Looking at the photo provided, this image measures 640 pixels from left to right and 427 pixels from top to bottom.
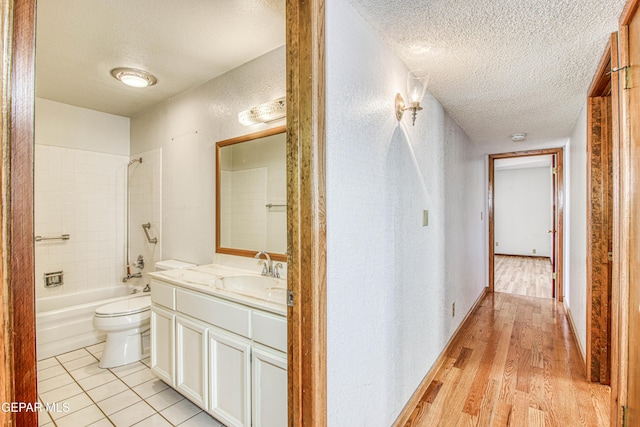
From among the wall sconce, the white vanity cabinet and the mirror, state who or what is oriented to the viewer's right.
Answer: the wall sconce

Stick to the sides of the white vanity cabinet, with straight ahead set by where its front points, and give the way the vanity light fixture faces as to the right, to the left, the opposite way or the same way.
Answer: the same way

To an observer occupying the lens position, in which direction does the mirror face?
facing the viewer and to the left of the viewer

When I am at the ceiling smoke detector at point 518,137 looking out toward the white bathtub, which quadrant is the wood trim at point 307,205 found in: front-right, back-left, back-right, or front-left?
front-left

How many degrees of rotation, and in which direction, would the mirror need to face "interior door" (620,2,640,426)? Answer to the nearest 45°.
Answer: approximately 90° to its left

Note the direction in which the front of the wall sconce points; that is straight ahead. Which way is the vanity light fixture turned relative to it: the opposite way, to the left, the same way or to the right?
to the right

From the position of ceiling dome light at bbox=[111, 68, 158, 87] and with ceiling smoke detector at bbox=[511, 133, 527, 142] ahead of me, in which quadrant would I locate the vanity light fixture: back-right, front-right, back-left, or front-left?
front-right

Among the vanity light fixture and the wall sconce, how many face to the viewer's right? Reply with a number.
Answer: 1

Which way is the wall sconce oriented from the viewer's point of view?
to the viewer's right

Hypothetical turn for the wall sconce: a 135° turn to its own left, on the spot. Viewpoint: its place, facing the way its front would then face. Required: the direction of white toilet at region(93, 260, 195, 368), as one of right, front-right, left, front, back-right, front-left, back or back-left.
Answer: front-left

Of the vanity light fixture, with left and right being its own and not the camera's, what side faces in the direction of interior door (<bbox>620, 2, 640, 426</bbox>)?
left

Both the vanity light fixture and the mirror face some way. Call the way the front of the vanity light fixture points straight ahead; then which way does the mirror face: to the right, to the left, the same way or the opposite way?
the same way

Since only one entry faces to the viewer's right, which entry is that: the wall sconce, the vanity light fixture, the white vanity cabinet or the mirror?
the wall sconce

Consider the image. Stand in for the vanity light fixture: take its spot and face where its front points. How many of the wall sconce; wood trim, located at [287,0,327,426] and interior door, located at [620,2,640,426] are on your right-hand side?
0

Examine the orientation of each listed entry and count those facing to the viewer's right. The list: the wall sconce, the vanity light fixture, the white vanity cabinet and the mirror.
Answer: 1

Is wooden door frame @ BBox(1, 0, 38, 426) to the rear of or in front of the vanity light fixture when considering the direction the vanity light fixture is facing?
in front

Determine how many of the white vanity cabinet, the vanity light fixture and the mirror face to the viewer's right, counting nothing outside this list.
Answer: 0

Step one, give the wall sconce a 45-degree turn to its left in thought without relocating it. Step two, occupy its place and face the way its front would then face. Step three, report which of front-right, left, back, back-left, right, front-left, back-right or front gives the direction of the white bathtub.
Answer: back-left
